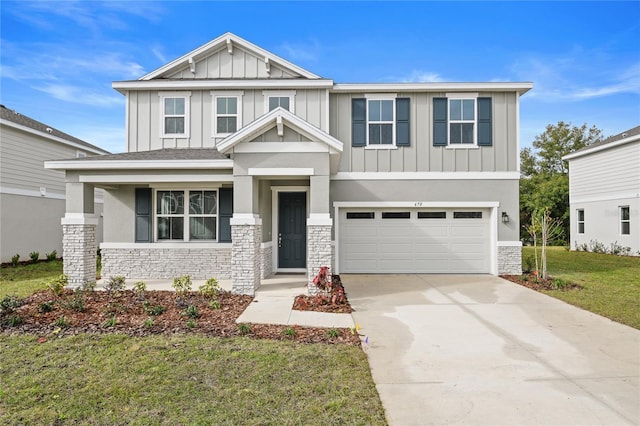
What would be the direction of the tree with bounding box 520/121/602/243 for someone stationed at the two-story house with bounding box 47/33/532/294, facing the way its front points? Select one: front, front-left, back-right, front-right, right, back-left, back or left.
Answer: back-left

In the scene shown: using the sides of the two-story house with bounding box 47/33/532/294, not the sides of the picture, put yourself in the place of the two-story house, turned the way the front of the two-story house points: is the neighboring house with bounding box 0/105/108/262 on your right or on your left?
on your right

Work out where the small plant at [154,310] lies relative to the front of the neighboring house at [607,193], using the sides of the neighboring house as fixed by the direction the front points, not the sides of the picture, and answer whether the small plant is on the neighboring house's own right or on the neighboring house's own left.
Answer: on the neighboring house's own right

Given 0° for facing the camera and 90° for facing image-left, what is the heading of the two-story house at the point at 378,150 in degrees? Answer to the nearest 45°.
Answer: approximately 0°

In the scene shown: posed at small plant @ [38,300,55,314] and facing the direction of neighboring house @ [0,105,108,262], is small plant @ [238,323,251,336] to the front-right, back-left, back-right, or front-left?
back-right

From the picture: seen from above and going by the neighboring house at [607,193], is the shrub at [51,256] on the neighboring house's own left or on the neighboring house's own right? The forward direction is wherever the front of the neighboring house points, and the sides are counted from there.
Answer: on the neighboring house's own right

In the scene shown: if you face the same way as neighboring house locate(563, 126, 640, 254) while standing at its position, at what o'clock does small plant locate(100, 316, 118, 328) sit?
The small plant is roughly at 2 o'clock from the neighboring house.

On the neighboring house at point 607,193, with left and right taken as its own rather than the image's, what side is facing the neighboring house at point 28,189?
right

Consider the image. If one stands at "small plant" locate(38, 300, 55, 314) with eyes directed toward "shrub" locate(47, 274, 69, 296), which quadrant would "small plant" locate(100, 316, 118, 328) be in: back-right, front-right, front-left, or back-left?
back-right

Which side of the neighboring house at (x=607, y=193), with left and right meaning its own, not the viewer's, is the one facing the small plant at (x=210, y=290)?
right

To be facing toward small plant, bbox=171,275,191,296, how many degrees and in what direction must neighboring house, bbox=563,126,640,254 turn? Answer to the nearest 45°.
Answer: approximately 90° to its right

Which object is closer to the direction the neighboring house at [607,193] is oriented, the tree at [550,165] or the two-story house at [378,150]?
the two-story house

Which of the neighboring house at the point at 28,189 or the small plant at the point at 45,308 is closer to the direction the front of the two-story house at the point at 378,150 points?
the small plant
